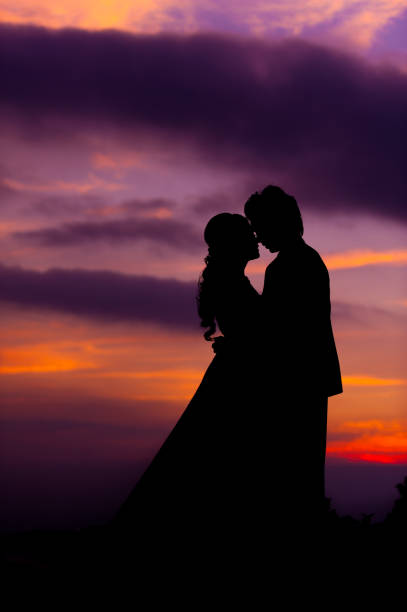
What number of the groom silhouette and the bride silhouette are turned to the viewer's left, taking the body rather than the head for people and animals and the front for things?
1

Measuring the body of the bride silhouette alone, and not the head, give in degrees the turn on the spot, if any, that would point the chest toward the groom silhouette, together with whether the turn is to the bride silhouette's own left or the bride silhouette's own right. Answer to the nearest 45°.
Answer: approximately 45° to the bride silhouette's own right

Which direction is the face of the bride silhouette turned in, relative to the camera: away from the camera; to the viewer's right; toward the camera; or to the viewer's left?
to the viewer's right

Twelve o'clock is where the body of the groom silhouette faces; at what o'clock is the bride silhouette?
The bride silhouette is roughly at 1 o'clock from the groom silhouette.

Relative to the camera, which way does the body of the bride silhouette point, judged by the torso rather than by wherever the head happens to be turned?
to the viewer's right

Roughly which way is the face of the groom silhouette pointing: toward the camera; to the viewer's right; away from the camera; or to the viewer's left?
to the viewer's left

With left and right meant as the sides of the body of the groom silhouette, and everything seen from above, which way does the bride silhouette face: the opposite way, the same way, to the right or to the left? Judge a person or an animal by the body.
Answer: the opposite way

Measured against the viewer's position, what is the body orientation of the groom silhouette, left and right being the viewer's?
facing to the left of the viewer
